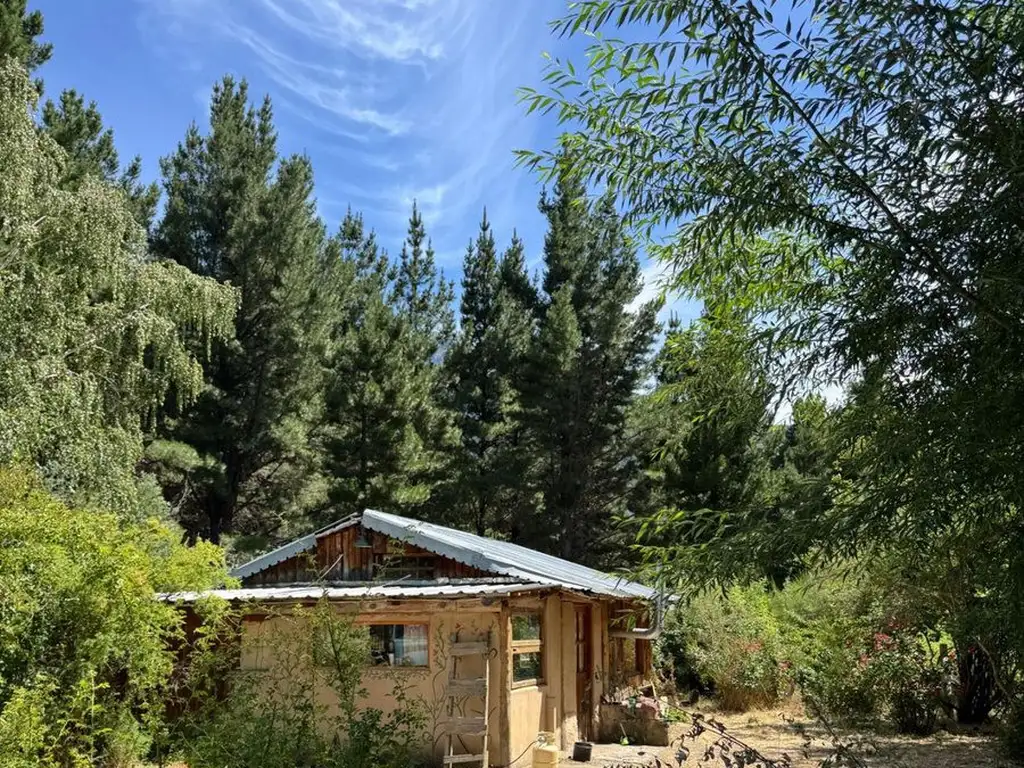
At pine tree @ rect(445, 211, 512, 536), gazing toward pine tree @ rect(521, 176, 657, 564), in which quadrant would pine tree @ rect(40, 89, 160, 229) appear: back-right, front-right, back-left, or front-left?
back-right

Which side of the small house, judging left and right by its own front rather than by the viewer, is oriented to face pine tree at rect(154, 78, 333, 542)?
back

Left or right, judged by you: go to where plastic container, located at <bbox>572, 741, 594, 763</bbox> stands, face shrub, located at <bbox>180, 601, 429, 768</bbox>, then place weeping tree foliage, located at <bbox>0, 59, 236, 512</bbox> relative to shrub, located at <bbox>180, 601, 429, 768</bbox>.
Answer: right

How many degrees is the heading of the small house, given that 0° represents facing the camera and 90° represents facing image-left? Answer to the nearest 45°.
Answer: approximately 315°

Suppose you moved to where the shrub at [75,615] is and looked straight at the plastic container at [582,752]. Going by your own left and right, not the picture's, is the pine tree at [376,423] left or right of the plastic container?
left

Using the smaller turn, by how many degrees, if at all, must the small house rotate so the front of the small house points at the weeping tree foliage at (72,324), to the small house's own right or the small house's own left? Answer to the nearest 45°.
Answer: approximately 135° to the small house's own right

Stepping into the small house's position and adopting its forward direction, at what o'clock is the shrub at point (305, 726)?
The shrub is roughly at 2 o'clock from the small house.

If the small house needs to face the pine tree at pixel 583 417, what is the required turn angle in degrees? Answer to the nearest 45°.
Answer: approximately 135° to its left

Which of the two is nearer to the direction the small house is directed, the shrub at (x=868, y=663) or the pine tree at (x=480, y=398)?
the shrub

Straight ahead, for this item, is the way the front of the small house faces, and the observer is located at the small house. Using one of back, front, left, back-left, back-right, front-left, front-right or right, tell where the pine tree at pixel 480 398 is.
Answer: back-left

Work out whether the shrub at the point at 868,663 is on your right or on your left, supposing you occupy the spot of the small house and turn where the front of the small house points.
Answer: on your left

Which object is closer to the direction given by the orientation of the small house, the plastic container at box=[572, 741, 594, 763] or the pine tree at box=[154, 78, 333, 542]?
the plastic container
